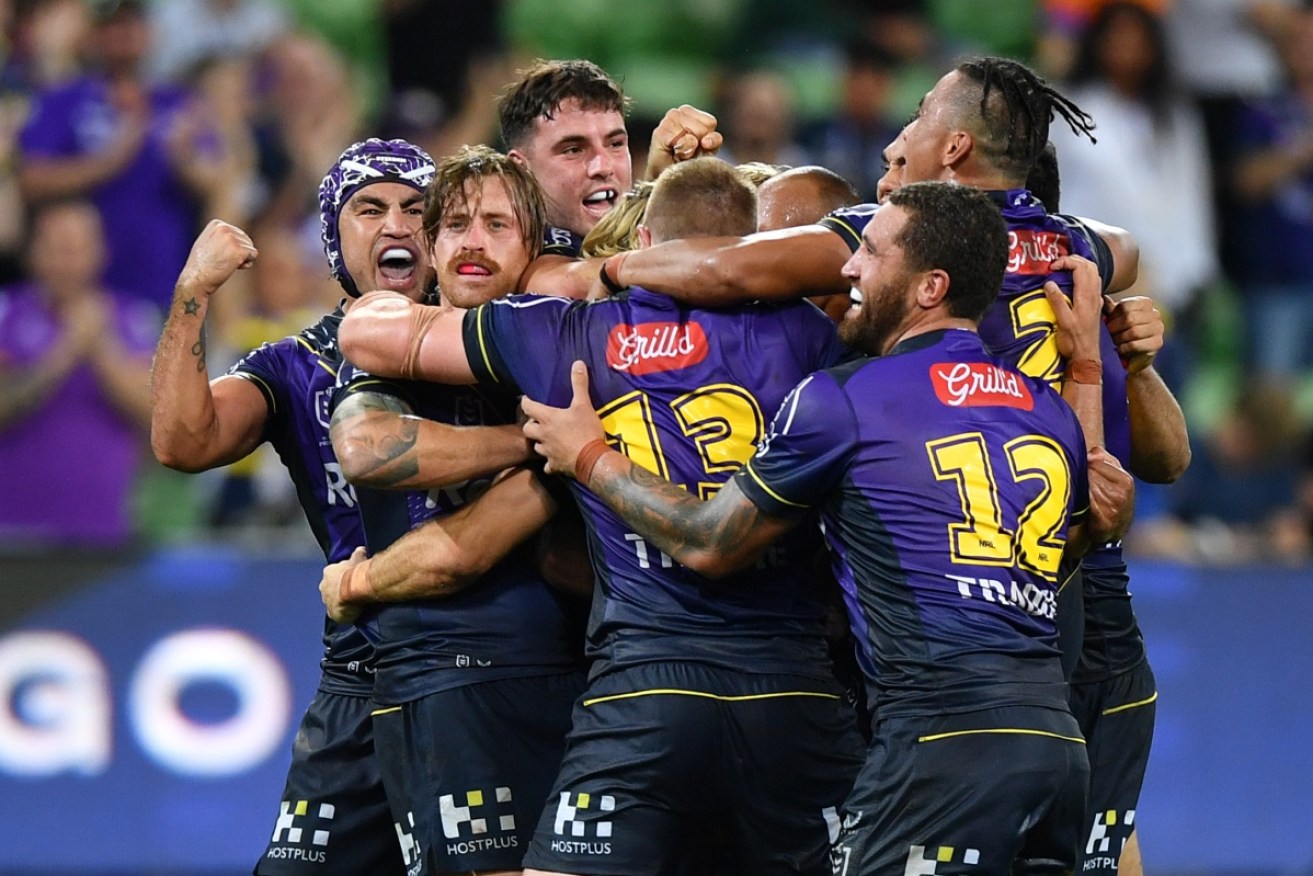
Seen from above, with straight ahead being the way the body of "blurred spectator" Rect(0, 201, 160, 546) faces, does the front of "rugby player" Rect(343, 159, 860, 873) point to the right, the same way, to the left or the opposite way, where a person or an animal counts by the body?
the opposite way

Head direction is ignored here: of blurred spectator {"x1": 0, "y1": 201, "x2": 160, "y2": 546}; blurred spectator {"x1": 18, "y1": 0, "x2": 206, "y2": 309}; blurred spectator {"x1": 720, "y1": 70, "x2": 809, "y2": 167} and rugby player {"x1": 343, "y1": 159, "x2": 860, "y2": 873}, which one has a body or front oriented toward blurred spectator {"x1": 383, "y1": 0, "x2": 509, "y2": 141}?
the rugby player

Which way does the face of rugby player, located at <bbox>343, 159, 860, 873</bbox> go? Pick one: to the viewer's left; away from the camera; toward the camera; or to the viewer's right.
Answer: away from the camera

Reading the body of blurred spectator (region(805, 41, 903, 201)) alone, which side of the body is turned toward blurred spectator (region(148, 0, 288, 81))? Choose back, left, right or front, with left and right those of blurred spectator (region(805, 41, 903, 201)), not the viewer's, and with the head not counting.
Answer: right

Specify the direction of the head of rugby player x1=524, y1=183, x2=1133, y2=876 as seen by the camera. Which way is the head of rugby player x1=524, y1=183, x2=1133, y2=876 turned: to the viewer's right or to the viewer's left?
to the viewer's left

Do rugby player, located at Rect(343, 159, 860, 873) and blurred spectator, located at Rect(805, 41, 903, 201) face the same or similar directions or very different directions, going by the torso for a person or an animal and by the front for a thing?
very different directions

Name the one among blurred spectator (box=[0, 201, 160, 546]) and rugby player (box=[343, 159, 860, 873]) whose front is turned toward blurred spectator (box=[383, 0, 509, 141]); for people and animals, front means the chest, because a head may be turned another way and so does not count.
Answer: the rugby player

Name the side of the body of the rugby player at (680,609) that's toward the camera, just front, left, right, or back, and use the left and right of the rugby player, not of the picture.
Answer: back
